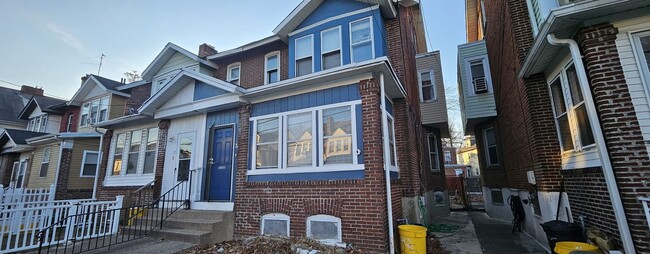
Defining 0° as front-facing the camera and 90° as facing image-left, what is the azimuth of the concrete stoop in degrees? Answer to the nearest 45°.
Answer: approximately 45°

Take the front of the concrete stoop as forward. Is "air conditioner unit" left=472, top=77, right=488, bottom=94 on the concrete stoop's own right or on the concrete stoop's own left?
on the concrete stoop's own left

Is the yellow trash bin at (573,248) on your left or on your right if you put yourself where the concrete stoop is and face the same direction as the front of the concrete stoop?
on your left

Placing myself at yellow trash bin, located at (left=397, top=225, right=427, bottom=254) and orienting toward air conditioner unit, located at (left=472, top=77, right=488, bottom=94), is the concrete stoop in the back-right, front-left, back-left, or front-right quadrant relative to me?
back-left

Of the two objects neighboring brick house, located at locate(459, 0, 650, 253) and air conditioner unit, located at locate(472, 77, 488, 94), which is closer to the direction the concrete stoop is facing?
the neighboring brick house

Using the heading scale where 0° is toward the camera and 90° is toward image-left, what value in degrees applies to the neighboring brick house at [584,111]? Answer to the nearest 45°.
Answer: approximately 315°

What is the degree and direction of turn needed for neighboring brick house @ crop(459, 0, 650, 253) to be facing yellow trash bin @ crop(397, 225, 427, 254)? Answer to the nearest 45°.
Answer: approximately 45° to its right
